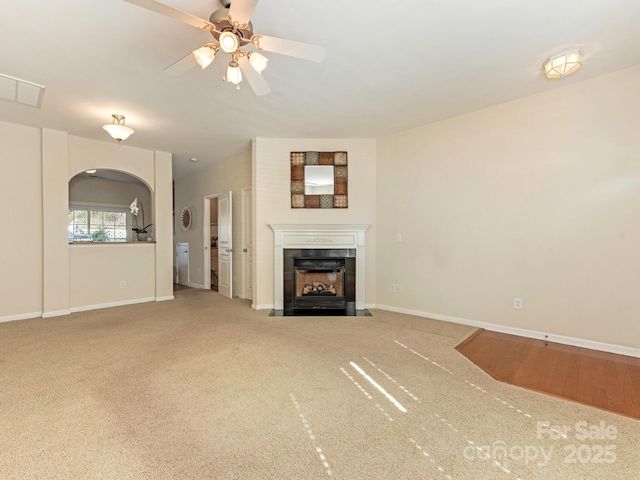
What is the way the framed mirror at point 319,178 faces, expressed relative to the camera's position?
facing the viewer

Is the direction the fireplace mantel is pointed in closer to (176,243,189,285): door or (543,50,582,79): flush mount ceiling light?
the flush mount ceiling light

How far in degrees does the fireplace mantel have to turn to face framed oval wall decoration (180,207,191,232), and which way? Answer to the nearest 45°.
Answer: approximately 135° to its right

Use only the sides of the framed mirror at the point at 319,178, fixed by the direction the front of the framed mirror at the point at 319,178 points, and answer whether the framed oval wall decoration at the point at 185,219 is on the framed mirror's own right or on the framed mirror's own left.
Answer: on the framed mirror's own right

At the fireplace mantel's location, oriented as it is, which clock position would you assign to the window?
The window is roughly at 4 o'clock from the fireplace mantel.

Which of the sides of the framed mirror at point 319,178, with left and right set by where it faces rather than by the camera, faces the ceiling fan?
front

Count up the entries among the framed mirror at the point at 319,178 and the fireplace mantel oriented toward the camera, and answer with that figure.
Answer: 2

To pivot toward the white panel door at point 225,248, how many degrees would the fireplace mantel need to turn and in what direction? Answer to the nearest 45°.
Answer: approximately 135° to its right

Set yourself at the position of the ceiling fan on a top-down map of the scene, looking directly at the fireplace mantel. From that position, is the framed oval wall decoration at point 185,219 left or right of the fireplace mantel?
left

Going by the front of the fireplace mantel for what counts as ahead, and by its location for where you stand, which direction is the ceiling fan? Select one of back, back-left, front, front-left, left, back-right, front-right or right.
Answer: front

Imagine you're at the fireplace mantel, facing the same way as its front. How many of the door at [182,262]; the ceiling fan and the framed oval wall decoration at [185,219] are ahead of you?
1

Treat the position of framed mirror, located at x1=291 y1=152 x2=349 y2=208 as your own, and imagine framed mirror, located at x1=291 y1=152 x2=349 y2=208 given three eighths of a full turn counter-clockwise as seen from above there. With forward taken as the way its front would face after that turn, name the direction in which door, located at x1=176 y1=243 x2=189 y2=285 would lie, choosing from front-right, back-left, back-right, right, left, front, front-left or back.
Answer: left
